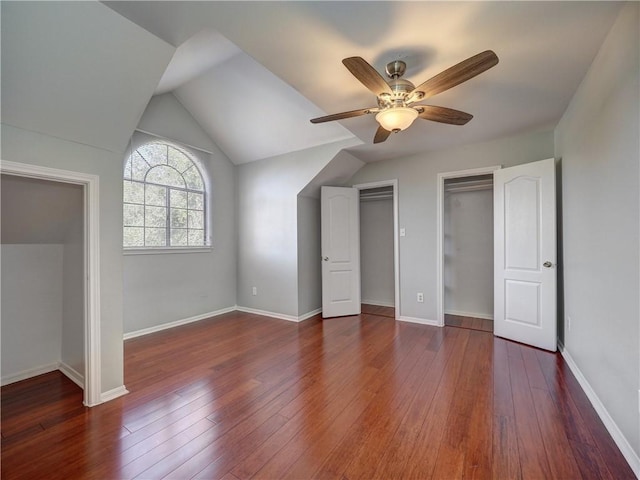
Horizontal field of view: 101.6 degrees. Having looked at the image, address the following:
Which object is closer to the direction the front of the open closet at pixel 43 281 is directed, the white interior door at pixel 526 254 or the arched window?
the white interior door

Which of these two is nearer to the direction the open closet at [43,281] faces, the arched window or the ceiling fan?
the ceiling fan

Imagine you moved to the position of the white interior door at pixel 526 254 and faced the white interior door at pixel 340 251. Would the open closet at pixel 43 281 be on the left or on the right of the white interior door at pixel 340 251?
left

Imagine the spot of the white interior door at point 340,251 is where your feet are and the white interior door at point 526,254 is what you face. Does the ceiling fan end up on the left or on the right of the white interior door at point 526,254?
right

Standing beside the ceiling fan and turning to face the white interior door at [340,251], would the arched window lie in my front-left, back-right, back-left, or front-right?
front-left

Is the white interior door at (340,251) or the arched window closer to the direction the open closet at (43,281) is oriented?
the white interior door

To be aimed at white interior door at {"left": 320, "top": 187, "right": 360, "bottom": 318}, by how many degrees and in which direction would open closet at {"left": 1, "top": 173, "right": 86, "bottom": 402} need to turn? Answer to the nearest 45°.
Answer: approximately 45° to its left

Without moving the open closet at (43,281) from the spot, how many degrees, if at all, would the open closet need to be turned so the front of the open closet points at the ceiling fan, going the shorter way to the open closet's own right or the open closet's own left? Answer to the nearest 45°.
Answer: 0° — it already faces it

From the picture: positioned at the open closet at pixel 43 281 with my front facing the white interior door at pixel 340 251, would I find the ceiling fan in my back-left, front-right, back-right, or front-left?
front-right

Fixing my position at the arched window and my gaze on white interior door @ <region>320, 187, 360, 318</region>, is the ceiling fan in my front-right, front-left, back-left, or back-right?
front-right

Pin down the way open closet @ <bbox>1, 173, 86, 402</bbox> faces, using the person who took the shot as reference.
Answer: facing the viewer and to the right of the viewer

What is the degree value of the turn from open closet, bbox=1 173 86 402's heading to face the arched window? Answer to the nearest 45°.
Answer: approximately 90° to its left

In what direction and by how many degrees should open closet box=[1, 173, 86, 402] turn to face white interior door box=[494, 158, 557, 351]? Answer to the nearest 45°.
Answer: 0° — it already faces it

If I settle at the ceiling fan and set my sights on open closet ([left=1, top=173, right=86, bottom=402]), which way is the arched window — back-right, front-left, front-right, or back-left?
front-right
